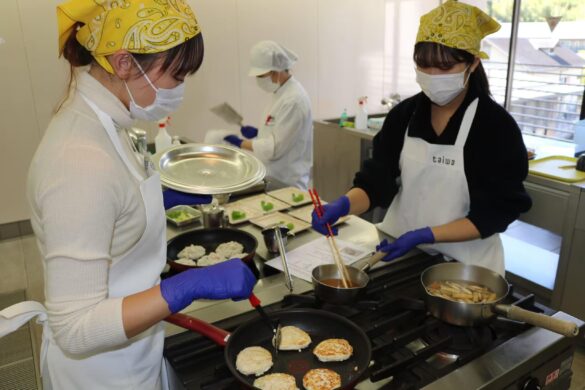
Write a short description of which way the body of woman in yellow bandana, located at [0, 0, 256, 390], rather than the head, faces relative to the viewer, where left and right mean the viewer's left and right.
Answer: facing to the right of the viewer

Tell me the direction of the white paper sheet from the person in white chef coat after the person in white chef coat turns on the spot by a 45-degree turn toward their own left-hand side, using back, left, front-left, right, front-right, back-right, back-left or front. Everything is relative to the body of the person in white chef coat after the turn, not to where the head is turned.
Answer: front-left

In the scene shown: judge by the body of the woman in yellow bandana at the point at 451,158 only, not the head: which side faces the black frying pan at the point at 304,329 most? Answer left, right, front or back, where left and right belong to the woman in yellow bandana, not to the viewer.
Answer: front

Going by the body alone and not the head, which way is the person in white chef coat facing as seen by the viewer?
to the viewer's left

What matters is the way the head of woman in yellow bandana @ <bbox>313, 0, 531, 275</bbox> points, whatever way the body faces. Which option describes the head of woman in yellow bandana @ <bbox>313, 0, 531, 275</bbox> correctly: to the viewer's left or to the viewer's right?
to the viewer's left

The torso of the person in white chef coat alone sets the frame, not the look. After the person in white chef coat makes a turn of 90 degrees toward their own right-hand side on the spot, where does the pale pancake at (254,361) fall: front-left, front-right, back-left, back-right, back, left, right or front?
back

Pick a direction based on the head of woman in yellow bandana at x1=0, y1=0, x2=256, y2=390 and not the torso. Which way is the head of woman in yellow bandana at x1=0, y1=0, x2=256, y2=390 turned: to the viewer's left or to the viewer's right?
to the viewer's right

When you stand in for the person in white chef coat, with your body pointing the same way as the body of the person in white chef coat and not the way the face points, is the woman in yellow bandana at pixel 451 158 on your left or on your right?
on your left

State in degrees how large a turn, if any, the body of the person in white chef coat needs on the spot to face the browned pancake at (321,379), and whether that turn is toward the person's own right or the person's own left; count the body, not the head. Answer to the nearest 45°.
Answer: approximately 90° to the person's own left

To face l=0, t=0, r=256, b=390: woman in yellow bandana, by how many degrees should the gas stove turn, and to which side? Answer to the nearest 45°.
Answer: approximately 135° to its right

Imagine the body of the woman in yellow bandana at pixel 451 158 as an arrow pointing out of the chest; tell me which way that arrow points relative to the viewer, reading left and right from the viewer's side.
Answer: facing the viewer and to the left of the viewer

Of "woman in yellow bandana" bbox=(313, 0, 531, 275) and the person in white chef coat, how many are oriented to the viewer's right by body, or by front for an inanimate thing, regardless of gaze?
0

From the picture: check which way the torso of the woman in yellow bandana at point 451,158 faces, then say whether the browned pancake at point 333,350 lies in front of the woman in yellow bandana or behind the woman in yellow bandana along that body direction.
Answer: in front

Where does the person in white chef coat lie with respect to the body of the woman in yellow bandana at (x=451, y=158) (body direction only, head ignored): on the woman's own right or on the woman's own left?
on the woman's own right
